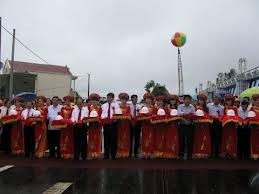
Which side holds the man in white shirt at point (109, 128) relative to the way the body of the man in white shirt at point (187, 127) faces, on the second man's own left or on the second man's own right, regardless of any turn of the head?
on the second man's own right

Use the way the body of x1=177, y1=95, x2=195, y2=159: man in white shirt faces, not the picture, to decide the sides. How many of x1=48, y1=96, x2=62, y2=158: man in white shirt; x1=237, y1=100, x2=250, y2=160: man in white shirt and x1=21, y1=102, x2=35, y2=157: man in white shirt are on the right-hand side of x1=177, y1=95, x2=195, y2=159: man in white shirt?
2

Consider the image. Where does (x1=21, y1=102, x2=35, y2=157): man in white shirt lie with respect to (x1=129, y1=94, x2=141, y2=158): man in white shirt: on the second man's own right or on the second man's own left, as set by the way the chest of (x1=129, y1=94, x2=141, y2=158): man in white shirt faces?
on the second man's own right

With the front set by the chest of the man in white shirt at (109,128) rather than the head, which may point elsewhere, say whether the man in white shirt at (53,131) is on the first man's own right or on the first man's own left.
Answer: on the first man's own right

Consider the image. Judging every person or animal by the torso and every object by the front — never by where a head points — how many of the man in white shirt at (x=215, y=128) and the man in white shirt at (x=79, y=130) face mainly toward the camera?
2

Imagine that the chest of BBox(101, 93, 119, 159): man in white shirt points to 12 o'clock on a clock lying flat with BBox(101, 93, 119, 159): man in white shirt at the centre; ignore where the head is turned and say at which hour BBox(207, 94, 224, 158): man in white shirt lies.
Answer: BBox(207, 94, 224, 158): man in white shirt is roughly at 9 o'clock from BBox(101, 93, 119, 159): man in white shirt.

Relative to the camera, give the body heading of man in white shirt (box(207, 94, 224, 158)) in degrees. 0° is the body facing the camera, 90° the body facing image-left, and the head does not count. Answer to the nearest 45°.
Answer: approximately 0°

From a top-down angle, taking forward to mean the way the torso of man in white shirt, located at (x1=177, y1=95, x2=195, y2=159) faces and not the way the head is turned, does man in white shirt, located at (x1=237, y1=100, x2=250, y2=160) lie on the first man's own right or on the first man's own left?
on the first man's own left

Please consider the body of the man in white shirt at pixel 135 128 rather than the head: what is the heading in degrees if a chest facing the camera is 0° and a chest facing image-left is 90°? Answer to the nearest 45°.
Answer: approximately 0°

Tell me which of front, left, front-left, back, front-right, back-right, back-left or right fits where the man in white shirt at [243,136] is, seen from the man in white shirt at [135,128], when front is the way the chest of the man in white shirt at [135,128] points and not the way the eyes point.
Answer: left
